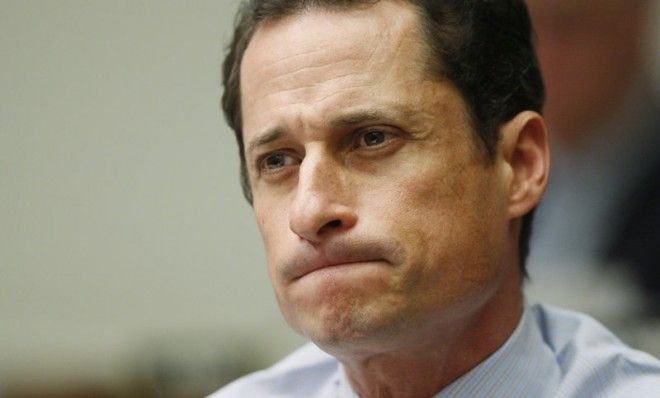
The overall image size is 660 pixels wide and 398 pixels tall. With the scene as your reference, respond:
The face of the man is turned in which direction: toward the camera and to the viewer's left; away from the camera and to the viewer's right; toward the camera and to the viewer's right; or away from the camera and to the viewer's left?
toward the camera and to the viewer's left

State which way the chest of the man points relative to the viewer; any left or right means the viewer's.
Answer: facing the viewer and to the left of the viewer
